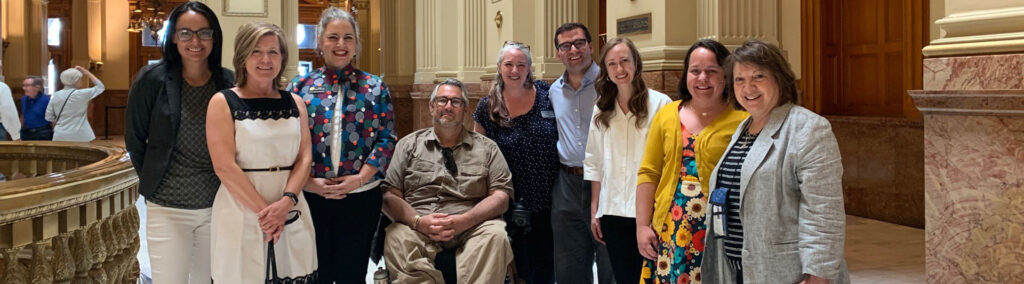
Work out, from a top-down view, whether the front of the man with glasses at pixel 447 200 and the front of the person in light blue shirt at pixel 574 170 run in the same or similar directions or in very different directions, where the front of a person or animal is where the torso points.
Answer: same or similar directions

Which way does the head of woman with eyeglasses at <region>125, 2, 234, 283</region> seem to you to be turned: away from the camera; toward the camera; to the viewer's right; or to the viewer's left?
toward the camera

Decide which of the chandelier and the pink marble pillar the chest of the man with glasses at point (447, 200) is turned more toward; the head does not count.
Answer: the pink marble pillar

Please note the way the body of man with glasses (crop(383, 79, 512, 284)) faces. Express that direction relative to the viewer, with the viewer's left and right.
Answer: facing the viewer

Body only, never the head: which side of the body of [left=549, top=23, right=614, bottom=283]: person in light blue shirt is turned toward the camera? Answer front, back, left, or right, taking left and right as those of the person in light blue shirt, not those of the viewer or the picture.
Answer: front

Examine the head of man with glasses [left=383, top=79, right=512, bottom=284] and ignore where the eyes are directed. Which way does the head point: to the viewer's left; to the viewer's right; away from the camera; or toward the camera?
toward the camera

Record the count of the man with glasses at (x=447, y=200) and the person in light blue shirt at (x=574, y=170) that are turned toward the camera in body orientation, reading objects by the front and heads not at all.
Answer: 2

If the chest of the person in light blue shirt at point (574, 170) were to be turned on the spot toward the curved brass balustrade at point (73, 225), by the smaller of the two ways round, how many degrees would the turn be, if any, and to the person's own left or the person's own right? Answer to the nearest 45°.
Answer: approximately 45° to the person's own right

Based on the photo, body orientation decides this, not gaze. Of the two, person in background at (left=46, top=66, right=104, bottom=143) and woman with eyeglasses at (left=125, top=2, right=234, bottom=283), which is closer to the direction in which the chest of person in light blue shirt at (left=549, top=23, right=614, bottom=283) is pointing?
the woman with eyeglasses
